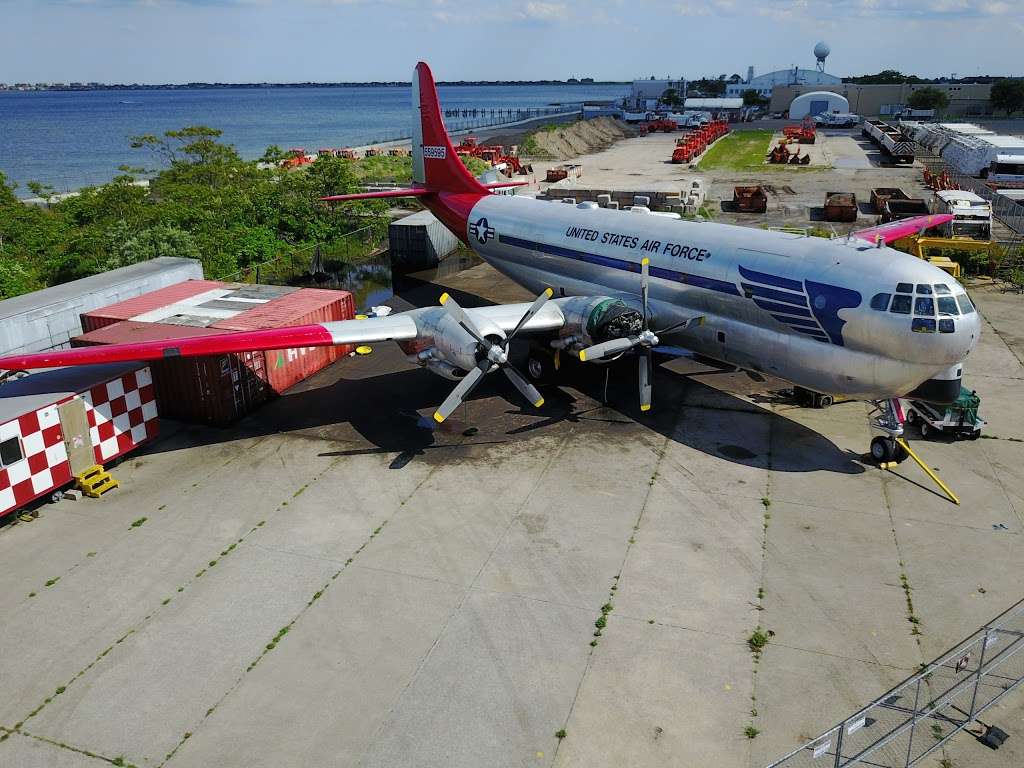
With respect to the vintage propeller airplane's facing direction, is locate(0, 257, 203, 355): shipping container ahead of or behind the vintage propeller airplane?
behind

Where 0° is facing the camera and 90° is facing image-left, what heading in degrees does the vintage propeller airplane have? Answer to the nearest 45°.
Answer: approximately 315°

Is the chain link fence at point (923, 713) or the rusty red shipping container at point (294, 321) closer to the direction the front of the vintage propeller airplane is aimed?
the chain link fence

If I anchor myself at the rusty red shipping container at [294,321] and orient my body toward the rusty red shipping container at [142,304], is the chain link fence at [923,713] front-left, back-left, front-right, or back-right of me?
back-left

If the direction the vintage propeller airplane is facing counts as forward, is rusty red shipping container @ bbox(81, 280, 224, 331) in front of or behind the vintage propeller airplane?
behind
